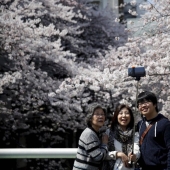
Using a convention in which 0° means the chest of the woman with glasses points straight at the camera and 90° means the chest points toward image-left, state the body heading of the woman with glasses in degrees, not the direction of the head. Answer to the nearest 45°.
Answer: approximately 315°

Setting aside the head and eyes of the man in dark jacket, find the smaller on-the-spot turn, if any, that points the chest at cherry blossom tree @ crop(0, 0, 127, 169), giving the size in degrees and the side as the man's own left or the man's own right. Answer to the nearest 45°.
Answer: approximately 90° to the man's own right

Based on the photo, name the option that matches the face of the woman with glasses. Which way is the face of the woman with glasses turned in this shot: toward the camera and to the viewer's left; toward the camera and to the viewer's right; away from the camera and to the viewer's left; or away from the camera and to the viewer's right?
toward the camera and to the viewer's right

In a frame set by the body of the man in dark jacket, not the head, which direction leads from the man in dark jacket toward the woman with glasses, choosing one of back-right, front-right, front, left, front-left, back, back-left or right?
front-right

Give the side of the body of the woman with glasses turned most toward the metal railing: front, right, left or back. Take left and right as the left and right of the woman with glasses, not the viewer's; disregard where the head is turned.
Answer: back

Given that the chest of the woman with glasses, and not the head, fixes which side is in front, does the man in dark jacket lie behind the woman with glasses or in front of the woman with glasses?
in front

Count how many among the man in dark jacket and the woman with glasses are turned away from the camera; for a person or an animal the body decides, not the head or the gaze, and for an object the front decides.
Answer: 0

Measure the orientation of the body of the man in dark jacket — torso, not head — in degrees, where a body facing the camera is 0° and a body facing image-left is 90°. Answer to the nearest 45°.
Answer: approximately 45°

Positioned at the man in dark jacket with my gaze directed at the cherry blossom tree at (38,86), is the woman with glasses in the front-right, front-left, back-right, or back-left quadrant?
front-left

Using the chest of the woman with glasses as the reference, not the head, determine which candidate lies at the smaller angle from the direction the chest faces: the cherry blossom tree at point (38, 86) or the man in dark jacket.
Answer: the man in dark jacket
